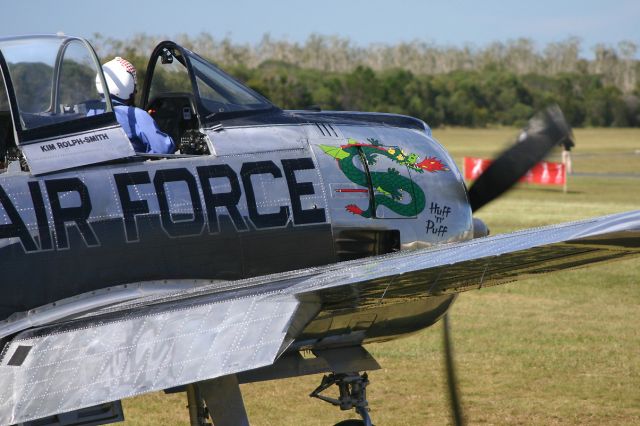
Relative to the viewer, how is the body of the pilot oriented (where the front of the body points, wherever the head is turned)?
to the viewer's right

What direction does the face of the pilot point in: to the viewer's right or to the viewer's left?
to the viewer's right

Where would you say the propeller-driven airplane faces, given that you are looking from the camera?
facing away from the viewer and to the right of the viewer
